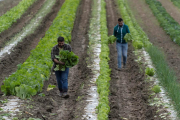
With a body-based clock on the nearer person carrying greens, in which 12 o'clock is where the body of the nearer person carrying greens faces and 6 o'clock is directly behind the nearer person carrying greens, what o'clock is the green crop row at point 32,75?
The green crop row is roughly at 4 o'clock from the nearer person carrying greens.

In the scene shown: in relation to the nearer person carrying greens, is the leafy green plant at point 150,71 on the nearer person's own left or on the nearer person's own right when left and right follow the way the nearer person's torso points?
on the nearer person's own left

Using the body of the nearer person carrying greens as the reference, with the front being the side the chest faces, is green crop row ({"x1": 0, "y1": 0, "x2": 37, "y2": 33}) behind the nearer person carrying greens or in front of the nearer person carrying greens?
behind

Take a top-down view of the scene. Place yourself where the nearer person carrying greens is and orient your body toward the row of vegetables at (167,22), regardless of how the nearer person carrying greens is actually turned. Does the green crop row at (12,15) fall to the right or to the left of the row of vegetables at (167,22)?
left

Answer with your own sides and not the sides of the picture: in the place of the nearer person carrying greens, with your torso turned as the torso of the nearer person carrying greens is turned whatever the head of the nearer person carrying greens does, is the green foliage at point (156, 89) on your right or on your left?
on your left
